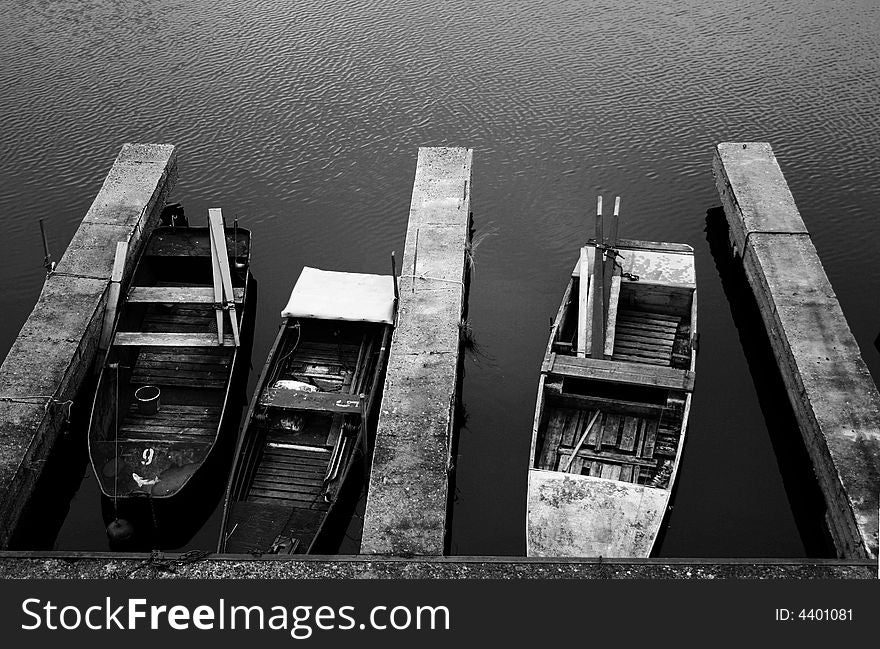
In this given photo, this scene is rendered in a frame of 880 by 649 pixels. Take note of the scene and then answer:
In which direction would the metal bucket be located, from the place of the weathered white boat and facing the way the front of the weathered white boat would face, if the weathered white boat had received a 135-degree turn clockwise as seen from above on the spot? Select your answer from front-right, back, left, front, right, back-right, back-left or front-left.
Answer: front-left

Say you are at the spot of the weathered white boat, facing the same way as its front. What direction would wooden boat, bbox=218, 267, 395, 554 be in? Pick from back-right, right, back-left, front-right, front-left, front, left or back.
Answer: right

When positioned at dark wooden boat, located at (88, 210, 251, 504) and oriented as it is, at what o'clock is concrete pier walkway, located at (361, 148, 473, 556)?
The concrete pier walkway is roughly at 10 o'clock from the dark wooden boat.

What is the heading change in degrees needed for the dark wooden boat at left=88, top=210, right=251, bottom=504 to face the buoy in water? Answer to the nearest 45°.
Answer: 0° — it already faces it

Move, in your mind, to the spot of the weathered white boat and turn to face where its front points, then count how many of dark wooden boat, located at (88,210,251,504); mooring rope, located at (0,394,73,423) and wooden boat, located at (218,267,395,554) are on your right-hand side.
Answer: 3

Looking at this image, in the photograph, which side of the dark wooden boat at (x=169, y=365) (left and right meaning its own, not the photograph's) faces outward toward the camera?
front

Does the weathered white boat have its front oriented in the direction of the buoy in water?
no

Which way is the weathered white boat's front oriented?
toward the camera

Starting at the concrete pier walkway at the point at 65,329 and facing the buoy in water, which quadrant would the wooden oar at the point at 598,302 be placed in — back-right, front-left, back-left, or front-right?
front-left

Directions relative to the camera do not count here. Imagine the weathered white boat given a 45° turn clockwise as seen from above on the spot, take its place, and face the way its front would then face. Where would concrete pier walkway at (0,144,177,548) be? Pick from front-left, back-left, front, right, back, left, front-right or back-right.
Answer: front-right

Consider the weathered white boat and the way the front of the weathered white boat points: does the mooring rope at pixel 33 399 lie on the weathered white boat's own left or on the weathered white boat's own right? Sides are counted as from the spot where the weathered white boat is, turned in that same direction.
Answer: on the weathered white boat's own right

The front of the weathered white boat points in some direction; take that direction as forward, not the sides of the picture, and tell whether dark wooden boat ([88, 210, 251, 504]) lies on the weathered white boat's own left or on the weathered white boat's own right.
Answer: on the weathered white boat's own right

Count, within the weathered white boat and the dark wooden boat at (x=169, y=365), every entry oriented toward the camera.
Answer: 2
